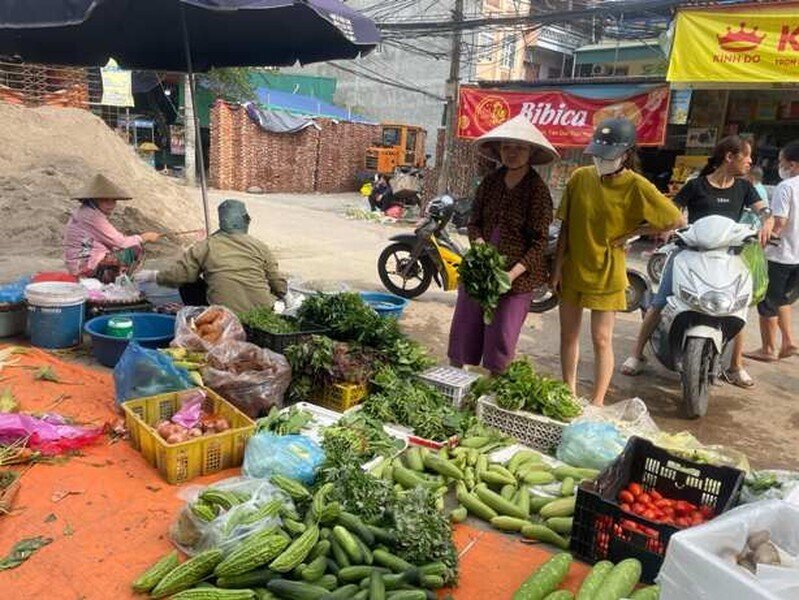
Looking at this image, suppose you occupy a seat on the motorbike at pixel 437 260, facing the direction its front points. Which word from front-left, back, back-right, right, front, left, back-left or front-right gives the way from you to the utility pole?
right

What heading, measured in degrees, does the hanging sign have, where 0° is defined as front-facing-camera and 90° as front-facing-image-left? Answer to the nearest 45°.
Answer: approximately 0°

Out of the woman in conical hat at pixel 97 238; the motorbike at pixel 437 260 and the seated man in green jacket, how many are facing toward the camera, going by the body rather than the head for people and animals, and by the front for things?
0

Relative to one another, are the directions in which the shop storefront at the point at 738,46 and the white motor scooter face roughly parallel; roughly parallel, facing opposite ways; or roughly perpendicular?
roughly parallel

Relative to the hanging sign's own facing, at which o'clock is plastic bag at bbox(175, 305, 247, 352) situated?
The plastic bag is roughly at 12 o'clock from the hanging sign.

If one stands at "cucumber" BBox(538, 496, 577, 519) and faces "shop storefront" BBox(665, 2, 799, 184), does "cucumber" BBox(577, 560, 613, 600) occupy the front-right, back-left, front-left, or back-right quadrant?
back-right

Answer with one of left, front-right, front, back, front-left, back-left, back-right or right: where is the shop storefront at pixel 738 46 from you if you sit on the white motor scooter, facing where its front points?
back

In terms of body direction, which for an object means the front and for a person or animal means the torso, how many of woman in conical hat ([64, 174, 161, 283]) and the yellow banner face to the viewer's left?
0

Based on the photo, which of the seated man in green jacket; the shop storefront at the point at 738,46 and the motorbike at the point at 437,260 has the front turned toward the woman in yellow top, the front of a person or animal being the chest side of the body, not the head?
the shop storefront

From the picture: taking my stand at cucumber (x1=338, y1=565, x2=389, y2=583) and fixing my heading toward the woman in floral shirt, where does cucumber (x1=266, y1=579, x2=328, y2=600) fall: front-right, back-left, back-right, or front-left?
back-left

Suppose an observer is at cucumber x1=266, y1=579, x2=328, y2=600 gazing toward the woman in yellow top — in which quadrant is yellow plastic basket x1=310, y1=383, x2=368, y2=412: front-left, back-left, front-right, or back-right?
front-left

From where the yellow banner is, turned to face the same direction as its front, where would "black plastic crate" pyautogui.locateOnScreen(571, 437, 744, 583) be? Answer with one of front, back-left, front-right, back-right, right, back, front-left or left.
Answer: front

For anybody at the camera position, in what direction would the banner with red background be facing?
facing the viewer

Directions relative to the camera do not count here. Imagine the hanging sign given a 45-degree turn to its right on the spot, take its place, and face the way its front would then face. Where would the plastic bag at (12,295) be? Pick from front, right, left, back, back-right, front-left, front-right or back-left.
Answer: front-left

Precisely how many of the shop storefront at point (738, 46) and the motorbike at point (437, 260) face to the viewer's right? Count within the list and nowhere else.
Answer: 0

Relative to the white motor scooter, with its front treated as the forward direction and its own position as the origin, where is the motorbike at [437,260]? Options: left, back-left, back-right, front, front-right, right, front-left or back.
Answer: back-right

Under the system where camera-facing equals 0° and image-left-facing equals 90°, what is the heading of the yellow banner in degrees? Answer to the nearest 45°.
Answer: approximately 0°

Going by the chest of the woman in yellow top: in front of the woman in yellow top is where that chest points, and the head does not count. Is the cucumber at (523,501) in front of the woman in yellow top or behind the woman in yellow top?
in front

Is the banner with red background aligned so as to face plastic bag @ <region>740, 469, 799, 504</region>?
yes

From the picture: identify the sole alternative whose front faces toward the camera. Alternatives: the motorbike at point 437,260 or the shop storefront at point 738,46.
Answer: the shop storefront

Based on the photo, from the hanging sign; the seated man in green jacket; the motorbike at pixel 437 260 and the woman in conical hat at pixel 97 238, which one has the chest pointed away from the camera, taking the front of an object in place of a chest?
the seated man in green jacket

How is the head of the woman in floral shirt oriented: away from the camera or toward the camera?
toward the camera

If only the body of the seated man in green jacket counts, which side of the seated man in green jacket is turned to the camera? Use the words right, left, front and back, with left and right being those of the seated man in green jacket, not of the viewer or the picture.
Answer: back

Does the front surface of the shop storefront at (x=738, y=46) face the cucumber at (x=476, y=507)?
yes

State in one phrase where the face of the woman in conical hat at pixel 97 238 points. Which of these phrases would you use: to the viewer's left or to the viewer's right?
to the viewer's right
